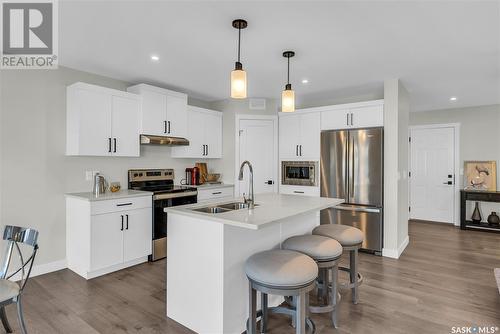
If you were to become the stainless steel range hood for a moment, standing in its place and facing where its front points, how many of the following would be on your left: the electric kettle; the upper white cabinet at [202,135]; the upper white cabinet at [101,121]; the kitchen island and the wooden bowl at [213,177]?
2

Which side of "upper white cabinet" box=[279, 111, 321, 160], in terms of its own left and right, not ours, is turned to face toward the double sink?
front

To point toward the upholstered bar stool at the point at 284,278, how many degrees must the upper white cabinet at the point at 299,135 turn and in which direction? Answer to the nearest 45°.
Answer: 0° — it already faces it

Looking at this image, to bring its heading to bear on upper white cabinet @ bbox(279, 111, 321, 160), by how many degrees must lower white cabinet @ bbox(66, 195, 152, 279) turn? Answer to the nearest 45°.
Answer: approximately 45° to its left

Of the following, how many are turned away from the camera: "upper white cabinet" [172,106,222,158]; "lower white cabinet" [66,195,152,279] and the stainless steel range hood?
0

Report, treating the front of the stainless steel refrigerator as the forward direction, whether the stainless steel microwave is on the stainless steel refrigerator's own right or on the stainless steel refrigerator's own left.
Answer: on the stainless steel refrigerator's own right

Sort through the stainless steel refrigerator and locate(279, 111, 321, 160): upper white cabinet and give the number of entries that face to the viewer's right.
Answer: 0

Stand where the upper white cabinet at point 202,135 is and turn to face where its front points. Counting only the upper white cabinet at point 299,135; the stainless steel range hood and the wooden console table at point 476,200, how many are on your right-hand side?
1

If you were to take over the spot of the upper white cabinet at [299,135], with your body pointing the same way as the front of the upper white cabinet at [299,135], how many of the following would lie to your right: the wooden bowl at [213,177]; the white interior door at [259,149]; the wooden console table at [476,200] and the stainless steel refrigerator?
2

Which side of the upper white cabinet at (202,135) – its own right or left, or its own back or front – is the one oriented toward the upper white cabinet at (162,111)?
right

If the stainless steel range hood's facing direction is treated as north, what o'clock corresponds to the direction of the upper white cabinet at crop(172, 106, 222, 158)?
The upper white cabinet is roughly at 9 o'clock from the stainless steel range hood.
